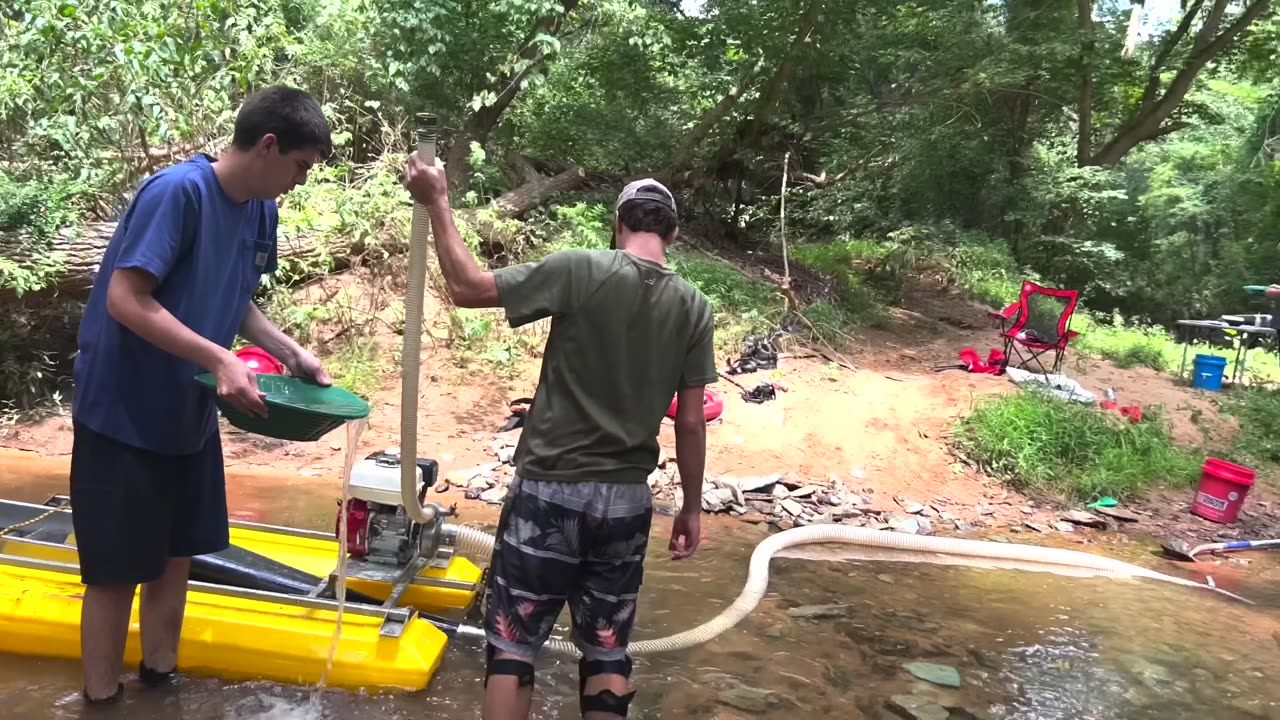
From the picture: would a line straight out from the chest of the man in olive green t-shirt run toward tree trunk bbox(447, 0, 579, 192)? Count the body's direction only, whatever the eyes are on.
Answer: yes

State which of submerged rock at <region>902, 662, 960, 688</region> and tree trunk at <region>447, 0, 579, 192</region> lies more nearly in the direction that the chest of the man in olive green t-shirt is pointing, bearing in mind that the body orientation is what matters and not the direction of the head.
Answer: the tree trunk

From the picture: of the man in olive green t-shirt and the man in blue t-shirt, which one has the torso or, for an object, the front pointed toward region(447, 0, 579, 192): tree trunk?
the man in olive green t-shirt

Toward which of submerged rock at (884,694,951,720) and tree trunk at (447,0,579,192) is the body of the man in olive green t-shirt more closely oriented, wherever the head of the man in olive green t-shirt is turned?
the tree trunk

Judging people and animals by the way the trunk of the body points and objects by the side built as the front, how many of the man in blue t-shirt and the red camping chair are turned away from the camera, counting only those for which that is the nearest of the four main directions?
0

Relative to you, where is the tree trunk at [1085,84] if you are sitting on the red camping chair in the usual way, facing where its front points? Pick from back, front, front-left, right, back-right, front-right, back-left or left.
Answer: back-right

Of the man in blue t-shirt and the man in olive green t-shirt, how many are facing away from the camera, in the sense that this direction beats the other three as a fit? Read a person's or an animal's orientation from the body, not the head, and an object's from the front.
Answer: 1

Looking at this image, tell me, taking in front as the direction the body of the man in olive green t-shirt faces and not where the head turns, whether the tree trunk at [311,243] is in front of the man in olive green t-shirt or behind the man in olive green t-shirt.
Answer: in front

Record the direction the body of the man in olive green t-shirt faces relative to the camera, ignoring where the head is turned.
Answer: away from the camera

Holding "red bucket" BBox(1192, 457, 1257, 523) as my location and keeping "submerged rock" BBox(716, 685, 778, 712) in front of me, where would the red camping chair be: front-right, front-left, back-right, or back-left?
back-right

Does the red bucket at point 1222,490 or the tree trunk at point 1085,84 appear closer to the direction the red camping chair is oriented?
the red bucket

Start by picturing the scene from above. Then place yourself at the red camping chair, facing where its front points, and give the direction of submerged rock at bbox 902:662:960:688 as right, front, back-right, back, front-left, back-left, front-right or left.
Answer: front-left

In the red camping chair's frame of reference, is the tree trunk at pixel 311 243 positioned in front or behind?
in front

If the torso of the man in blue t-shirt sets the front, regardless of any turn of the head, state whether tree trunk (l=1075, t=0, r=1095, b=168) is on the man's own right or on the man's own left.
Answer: on the man's own left

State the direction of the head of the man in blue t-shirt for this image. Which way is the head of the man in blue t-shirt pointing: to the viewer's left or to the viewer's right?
to the viewer's right

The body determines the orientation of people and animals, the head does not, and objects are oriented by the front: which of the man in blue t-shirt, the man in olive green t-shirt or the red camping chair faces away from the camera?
the man in olive green t-shirt
